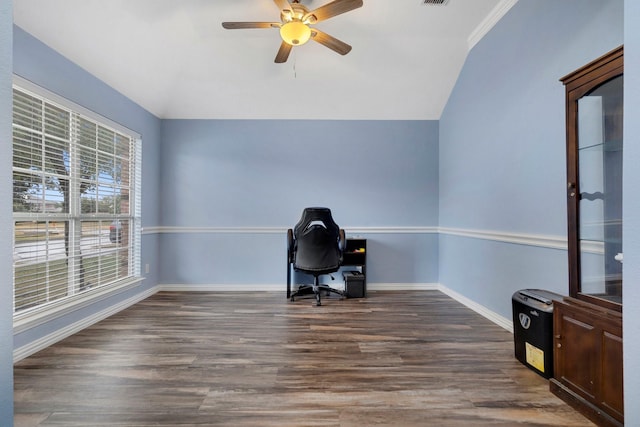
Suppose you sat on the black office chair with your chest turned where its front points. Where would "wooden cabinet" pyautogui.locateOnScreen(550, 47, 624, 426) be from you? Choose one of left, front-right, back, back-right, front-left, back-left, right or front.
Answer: back-right

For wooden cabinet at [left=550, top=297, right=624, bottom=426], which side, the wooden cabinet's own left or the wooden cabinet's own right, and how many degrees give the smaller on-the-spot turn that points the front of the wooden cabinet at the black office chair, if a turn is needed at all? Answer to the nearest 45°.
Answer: approximately 45° to the wooden cabinet's own right

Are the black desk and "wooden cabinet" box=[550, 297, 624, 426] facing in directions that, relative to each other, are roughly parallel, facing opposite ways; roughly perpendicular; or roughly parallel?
roughly perpendicular

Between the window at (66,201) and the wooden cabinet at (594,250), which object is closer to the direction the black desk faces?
the wooden cabinet

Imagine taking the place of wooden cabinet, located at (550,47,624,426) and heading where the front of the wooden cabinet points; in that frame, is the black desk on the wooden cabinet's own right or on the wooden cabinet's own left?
on the wooden cabinet's own right

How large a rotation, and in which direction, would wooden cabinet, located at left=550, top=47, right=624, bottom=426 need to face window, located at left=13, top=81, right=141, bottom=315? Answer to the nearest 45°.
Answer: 0° — it already faces it

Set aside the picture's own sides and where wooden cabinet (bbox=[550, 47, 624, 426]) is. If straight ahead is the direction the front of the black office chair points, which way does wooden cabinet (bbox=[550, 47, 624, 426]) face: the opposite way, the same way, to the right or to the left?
to the left

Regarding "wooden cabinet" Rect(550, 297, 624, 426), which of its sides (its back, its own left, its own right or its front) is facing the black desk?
right

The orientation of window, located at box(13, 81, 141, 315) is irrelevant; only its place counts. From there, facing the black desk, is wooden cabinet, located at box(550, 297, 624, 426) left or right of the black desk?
right

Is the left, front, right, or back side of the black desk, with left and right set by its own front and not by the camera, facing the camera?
front

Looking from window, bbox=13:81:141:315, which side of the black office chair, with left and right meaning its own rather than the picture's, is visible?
left

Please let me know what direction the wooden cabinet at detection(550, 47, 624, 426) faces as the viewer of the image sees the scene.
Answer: facing the viewer and to the left of the viewer

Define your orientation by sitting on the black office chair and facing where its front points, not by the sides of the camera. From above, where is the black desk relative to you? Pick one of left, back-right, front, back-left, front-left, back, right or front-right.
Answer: front-right

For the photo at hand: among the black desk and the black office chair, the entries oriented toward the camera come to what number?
1

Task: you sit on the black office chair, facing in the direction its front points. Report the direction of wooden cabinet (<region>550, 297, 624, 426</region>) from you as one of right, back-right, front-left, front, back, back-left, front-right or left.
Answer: back-right

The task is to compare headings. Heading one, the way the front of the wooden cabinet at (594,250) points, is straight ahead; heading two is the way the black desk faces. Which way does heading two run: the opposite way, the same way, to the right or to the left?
to the left

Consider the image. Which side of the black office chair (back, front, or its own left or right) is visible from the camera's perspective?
back

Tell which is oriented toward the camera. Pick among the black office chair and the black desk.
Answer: the black desk
